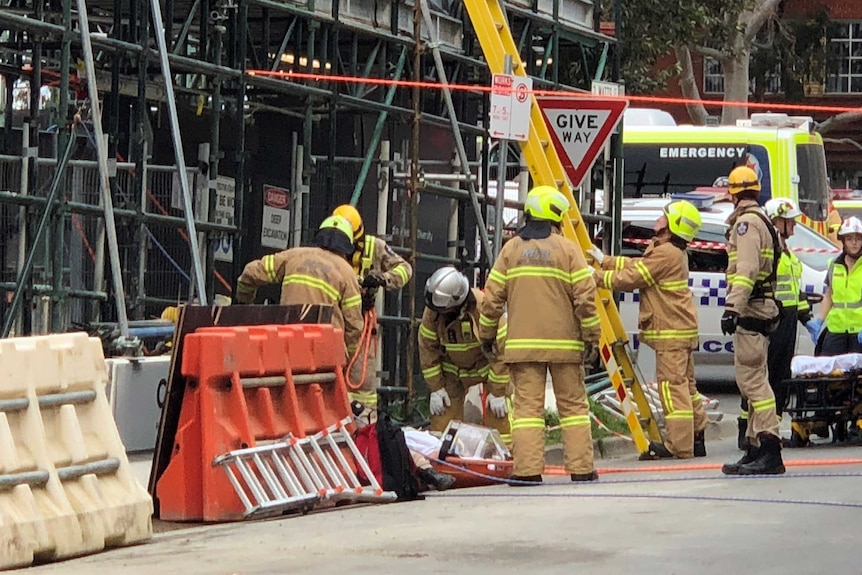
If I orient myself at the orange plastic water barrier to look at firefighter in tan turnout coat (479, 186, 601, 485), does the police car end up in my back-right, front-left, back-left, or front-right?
front-left

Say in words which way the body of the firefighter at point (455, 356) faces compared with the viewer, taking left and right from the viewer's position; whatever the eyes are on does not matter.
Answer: facing the viewer

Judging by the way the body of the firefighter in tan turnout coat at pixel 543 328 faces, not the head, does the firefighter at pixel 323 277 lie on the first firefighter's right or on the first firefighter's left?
on the first firefighter's left

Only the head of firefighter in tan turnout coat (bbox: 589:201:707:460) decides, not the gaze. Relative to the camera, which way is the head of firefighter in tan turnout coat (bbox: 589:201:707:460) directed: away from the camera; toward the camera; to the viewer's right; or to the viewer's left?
to the viewer's left

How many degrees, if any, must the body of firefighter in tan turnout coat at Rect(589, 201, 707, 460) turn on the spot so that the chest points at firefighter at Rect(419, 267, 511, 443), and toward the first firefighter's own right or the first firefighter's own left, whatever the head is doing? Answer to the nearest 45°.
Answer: approximately 45° to the first firefighter's own left

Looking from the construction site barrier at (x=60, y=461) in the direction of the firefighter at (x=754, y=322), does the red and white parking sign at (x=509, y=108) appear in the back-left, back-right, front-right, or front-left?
front-left

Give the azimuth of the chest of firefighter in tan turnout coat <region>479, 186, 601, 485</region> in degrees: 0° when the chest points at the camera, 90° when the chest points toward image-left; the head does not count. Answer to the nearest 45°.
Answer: approximately 180°

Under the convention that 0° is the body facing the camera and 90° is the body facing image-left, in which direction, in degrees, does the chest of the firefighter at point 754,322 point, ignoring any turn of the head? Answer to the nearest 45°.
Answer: approximately 90°

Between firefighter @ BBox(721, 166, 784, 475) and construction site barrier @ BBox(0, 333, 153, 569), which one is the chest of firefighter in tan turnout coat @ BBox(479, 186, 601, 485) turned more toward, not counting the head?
the firefighter

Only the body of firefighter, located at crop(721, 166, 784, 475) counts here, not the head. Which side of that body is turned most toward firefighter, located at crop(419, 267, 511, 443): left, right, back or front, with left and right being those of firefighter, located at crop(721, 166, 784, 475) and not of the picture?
front

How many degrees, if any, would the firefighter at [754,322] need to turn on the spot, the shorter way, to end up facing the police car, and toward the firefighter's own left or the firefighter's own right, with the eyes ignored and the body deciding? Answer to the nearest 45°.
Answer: approximately 90° to the firefighter's own right

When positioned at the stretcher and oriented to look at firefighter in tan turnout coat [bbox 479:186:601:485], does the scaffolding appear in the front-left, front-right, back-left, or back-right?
front-right

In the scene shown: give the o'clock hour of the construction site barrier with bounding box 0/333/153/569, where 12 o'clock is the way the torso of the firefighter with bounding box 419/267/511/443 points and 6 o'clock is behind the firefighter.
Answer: The construction site barrier is roughly at 1 o'clock from the firefighter.

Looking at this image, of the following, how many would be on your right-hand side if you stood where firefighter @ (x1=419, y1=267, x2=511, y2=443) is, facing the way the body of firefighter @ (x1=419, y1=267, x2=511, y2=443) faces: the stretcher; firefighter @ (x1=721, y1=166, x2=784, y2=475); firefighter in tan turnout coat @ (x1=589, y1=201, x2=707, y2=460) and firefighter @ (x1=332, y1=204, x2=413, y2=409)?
1
